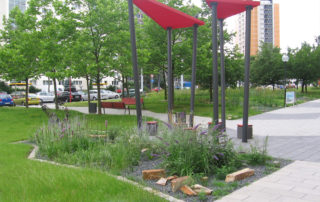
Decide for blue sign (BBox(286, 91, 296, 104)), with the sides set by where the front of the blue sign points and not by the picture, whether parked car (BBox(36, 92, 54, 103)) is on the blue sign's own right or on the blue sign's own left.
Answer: on the blue sign's own right

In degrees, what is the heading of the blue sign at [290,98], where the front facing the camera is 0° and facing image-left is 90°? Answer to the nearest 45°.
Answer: approximately 45°

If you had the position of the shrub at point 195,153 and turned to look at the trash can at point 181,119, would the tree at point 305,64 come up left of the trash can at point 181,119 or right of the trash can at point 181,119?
right

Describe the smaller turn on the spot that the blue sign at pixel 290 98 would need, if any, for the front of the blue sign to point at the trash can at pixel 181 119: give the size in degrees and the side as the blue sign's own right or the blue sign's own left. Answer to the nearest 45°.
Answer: approximately 45° to the blue sign's own left

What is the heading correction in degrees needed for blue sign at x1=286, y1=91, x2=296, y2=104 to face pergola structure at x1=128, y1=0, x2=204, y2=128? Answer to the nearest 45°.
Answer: approximately 45° to its left

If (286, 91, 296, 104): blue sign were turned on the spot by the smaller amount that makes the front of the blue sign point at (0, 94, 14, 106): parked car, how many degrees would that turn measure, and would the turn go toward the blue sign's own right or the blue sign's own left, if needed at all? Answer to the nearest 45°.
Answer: approximately 45° to the blue sign's own right

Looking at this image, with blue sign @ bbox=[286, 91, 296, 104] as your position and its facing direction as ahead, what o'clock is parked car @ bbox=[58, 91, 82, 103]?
The parked car is roughly at 2 o'clock from the blue sign.
